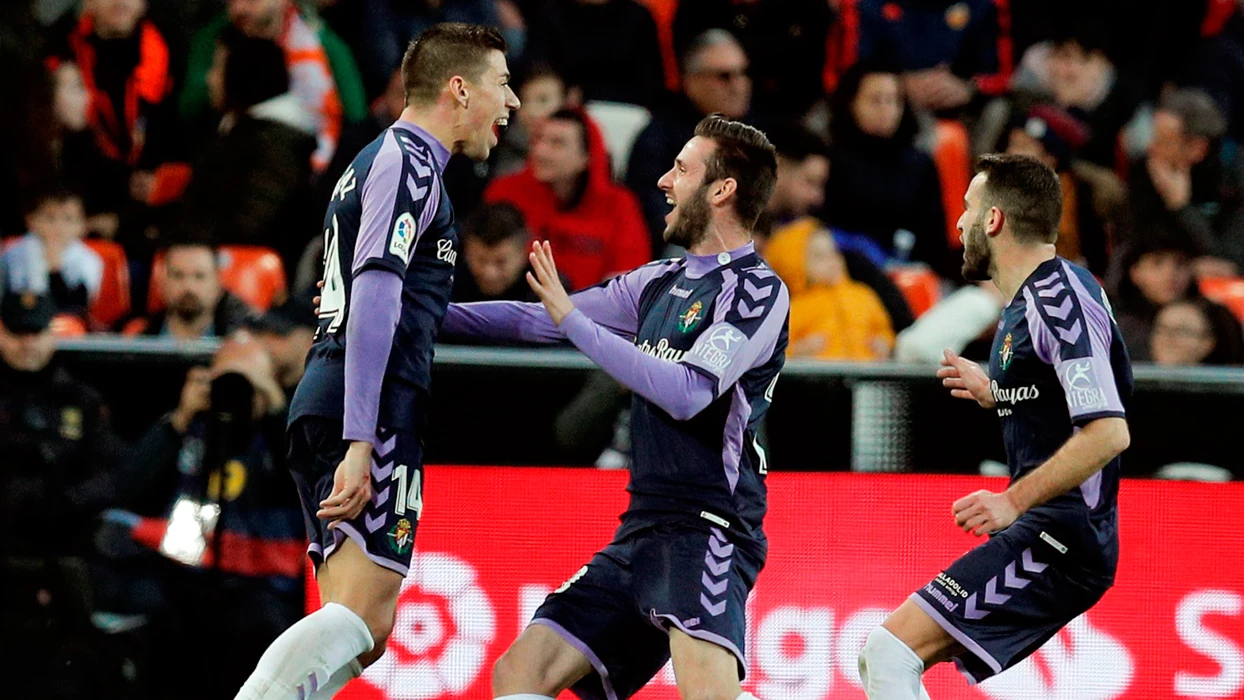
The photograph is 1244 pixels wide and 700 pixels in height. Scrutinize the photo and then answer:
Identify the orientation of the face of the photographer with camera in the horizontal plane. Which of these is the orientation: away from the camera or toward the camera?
toward the camera

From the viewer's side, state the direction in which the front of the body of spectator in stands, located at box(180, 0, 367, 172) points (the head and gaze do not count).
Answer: toward the camera

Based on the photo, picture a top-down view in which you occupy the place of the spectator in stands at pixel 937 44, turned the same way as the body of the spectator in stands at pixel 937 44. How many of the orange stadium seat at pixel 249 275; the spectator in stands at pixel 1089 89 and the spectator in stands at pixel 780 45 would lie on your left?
1

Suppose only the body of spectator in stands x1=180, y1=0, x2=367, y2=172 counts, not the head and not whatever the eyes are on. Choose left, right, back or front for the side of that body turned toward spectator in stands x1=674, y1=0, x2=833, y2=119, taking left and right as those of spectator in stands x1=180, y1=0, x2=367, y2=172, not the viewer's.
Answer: left

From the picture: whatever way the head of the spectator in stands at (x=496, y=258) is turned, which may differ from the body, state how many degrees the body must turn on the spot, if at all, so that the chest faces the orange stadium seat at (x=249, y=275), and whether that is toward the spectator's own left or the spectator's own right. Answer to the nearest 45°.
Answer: approximately 135° to the spectator's own right

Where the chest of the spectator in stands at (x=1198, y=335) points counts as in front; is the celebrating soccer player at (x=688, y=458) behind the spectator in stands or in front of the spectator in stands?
in front

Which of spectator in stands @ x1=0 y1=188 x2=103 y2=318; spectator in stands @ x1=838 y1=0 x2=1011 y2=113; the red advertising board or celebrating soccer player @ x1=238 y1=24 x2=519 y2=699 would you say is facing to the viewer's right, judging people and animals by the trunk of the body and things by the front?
the celebrating soccer player

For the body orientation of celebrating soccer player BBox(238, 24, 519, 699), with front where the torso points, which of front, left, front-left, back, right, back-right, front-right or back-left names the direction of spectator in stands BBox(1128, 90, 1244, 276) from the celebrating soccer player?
front-left

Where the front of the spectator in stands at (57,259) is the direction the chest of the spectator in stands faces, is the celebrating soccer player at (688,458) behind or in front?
in front

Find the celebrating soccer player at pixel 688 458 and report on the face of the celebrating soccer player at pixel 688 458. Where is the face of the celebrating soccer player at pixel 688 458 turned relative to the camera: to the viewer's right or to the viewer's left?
to the viewer's left

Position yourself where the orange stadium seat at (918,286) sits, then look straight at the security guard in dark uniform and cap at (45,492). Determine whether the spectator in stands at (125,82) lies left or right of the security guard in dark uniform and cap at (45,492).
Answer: right

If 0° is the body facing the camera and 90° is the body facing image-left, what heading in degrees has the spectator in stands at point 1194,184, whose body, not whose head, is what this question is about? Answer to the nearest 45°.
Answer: approximately 45°

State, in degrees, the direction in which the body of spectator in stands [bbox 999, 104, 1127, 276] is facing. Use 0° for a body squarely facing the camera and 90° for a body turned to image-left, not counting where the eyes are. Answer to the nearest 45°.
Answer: approximately 45°

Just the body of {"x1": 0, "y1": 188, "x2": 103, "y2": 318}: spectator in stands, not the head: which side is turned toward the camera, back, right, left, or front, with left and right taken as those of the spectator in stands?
front

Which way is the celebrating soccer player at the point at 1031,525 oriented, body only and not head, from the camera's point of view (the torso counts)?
to the viewer's left

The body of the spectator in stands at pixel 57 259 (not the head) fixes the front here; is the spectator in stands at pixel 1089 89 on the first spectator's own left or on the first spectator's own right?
on the first spectator's own left
